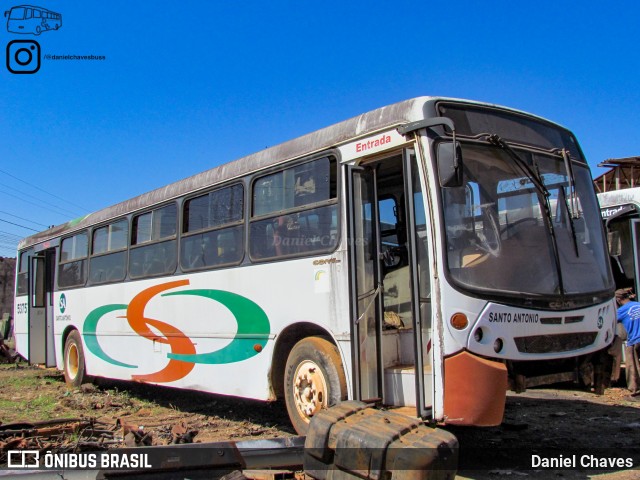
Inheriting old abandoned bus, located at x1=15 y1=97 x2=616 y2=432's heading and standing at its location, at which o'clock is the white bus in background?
The white bus in background is roughly at 9 o'clock from the old abandoned bus.

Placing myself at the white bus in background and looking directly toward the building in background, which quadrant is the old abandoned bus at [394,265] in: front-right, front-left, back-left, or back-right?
back-left

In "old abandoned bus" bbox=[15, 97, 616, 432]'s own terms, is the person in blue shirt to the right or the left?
on its left

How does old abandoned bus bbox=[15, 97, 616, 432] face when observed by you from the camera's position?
facing the viewer and to the right of the viewer

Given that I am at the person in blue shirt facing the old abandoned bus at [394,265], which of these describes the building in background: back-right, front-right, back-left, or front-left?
back-right

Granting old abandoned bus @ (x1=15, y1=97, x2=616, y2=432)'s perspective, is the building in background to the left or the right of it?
on its left

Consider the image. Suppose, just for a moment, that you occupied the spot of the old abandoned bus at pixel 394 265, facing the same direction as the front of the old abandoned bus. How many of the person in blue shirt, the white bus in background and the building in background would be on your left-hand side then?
3

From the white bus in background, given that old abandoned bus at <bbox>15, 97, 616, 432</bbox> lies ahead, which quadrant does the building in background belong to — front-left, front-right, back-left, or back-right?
back-right
